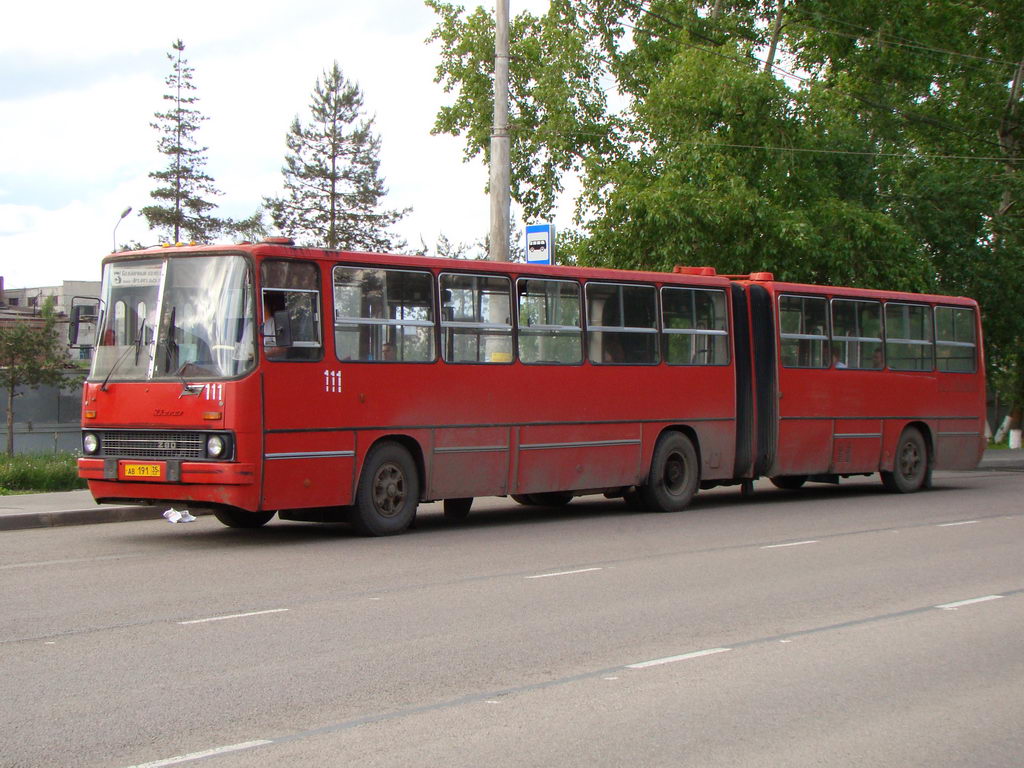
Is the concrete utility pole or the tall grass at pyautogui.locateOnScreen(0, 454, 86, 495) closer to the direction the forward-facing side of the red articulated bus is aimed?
the tall grass

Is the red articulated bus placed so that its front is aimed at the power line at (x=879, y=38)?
no

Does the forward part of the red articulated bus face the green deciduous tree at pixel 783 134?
no

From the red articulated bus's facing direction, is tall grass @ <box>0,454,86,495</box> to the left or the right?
on its right

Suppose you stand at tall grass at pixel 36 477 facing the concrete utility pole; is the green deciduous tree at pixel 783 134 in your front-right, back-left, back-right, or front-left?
front-left

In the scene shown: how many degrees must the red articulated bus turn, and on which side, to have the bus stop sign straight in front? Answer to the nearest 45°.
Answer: approximately 135° to its right

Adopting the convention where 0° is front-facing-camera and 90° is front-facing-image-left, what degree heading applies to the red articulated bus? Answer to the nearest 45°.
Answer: approximately 45°
